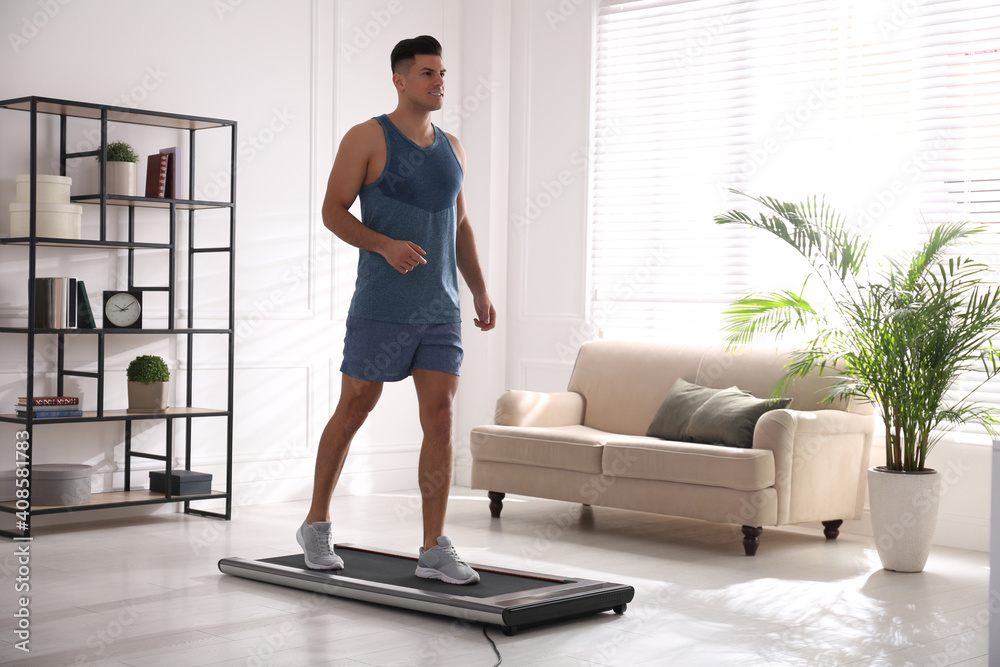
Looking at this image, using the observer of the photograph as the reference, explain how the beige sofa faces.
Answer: facing the viewer and to the left of the viewer

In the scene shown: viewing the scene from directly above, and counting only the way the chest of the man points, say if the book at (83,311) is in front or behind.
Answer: behind

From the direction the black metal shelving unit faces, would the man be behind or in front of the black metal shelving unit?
in front

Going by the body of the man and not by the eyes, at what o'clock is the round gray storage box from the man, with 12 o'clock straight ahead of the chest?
The round gray storage box is roughly at 6 o'clock from the man.

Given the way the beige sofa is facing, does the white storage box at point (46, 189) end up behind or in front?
in front

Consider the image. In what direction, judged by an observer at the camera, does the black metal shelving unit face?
facing the viewer and to the right of the viewer

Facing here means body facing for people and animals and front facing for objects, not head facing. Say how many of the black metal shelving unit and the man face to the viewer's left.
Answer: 0

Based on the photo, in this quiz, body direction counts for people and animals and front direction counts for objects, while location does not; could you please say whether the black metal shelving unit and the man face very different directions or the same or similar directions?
same or similar directions

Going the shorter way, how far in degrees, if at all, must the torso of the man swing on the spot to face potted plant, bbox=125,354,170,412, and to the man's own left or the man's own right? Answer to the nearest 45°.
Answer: approximately 180°

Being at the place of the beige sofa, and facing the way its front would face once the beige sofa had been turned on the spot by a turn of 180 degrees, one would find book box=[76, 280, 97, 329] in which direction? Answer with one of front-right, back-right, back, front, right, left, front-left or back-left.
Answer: back-left

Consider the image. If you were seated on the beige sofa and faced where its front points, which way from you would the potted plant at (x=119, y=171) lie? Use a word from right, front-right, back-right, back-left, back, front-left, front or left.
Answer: front-right

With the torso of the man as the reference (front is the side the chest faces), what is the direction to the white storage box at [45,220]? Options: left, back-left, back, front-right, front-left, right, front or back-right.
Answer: back

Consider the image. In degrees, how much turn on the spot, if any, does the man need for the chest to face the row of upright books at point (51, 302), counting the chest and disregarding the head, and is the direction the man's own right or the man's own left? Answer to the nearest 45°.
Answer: approximately 180°

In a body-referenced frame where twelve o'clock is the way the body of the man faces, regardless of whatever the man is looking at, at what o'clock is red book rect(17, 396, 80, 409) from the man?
The red book is roughly at 6 o'clock from the man.
